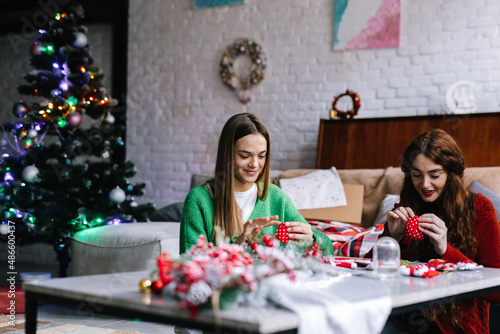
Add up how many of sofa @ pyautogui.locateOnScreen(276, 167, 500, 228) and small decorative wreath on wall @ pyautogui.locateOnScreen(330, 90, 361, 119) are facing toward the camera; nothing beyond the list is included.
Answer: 2

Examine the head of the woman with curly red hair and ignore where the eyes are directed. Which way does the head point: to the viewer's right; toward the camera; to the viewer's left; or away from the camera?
toward the camera

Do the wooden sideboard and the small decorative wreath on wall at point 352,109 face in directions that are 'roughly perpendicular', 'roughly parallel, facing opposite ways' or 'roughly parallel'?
roughly parallel

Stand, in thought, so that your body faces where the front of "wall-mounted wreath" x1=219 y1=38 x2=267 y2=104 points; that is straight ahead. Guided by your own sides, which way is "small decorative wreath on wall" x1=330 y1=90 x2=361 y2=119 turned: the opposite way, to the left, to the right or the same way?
the same way

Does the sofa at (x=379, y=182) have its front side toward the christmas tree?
no

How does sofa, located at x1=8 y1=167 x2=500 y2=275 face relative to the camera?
toward the camera

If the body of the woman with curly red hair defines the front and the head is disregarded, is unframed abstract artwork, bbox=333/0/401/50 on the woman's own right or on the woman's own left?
on the woman's own right

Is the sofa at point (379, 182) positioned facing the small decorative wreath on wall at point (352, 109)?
no

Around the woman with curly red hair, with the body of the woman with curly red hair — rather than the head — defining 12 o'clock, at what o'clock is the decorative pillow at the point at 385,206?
The decorative pillow is roughly at 4 o'clock from the woman with curly red hair.

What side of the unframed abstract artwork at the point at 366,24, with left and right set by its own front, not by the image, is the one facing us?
front

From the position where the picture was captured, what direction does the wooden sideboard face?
facing the viewer

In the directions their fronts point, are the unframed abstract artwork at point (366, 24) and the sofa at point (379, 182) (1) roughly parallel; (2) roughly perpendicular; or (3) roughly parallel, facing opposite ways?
roughly parallel

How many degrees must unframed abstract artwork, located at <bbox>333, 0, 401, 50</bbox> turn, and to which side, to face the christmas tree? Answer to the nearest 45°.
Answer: approximately 90° to its right

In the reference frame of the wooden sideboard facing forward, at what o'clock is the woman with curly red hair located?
The woman with curly red hair is roughly at 12 o'clock from the wooden sideboard.

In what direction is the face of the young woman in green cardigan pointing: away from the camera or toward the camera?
toward the camera

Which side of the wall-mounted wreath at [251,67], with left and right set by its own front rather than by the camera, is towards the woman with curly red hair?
front

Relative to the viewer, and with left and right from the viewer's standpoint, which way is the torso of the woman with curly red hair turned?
facing the viewer and to the left of the viewer
